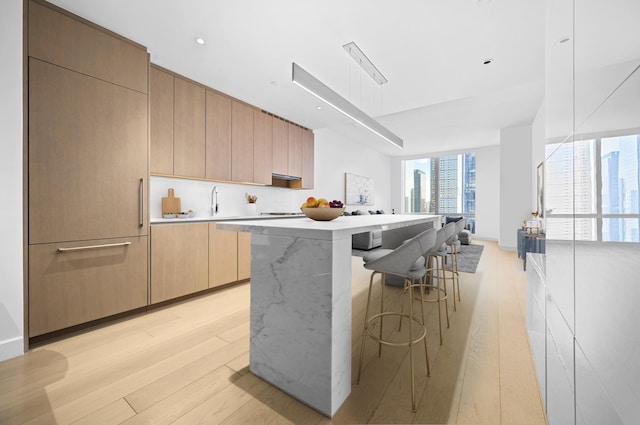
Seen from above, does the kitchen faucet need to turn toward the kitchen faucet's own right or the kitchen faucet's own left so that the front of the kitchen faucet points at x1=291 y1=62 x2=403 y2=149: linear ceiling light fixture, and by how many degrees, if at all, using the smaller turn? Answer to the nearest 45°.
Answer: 0° — it already faces it

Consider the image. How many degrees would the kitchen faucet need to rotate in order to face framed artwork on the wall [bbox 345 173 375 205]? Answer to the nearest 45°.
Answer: approximately 90° to its left

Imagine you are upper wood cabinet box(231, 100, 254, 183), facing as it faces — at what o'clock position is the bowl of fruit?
The bowl of fruit is roughly at 1 o'clock from the upper wood cabinet.

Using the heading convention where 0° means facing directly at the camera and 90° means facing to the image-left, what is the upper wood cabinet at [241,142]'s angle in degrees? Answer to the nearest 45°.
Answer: approximately 315°

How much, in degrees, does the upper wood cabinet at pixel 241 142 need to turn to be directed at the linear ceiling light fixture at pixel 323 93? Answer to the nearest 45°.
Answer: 0° — it already faces it
